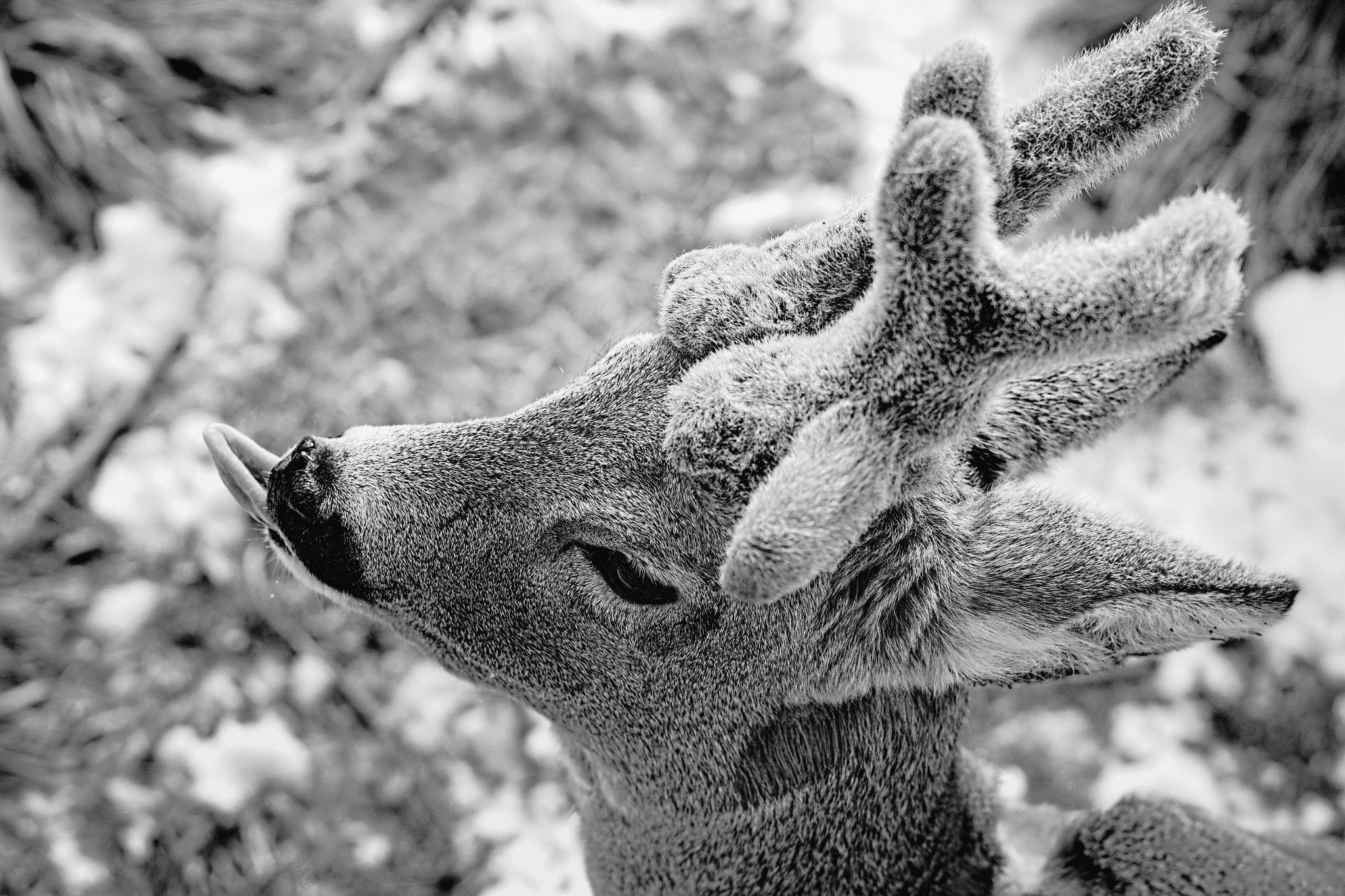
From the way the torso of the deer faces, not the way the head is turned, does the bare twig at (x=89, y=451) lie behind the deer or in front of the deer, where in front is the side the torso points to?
in front

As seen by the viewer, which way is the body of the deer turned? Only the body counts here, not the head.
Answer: to the viewer's left
